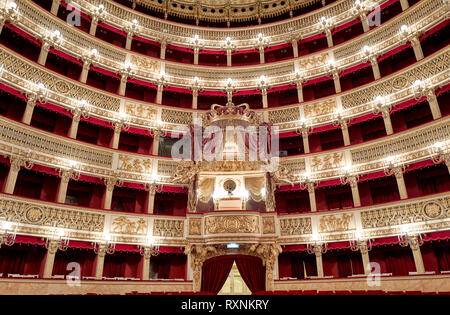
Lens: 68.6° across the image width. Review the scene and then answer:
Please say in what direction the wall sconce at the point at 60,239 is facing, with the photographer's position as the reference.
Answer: facing the viewer and to the right of the viewer

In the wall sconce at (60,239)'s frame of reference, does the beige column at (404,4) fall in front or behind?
in front

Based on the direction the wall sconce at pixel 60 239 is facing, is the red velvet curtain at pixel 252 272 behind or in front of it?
in front

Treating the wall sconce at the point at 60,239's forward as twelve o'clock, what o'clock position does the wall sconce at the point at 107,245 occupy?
the wall sconce at the point at 107,245 is roughly at 10 o'clock from the wall sconce at the point at 60,239.
